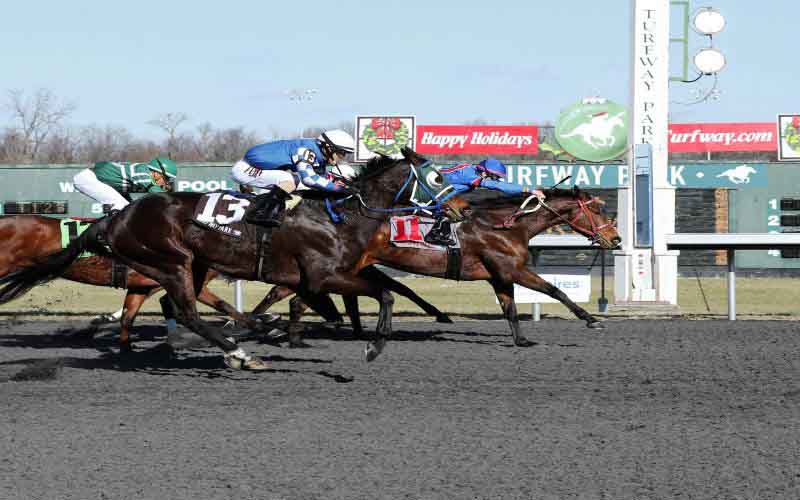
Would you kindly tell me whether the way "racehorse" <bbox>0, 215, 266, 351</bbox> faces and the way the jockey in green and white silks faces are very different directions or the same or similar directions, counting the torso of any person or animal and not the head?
same or similar directions

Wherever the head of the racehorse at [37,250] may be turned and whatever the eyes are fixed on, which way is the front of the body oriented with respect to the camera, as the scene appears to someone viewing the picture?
to the viewer's right

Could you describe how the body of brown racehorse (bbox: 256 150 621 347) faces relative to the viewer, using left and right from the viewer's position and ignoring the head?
facing to the right of the viewer

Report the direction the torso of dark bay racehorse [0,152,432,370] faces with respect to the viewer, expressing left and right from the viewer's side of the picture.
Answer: facing to the right of the viewer

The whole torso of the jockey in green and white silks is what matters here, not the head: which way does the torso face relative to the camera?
to the viewer's right

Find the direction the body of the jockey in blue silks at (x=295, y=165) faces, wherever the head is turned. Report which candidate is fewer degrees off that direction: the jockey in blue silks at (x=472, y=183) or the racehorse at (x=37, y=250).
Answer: the jockey in blue silks

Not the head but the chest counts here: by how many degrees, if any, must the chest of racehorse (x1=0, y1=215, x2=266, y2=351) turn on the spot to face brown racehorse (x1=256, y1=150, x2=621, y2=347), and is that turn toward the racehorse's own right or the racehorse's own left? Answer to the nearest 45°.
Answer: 0° — it already faces it

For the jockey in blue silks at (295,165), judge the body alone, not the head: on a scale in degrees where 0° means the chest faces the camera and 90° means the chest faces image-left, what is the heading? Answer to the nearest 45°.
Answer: approximately 270°

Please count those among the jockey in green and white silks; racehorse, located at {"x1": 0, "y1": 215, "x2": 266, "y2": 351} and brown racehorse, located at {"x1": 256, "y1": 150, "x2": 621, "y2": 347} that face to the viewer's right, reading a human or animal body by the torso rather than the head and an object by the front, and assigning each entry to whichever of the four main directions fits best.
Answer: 3

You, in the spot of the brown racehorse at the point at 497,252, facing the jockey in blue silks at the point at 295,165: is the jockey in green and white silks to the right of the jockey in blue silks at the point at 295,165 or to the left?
right

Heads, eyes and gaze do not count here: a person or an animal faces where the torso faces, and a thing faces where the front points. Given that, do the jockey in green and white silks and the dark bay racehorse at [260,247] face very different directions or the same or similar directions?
same or similar directions

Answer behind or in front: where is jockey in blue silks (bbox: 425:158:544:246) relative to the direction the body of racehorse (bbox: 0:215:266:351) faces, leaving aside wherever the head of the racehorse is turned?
in front

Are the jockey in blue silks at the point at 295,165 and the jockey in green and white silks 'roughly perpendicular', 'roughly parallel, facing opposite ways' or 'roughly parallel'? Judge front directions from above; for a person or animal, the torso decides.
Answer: roughly parallel

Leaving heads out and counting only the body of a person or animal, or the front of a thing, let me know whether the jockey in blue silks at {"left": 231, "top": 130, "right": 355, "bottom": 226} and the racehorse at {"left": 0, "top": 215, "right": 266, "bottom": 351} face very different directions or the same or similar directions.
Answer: same or similar directions
